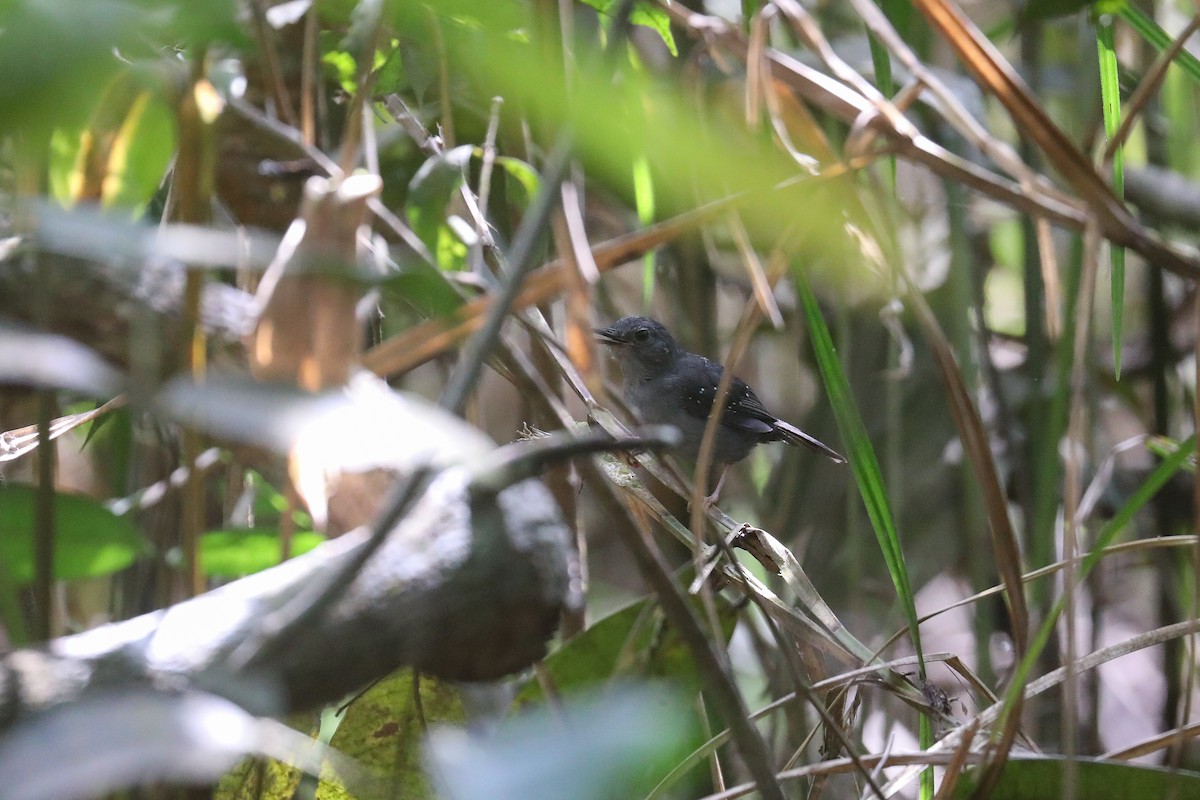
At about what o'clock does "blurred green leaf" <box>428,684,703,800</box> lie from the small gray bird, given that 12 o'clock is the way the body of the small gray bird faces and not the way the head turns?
The blurred green leaf is roughly at 9 o'clock from the small gray bird.

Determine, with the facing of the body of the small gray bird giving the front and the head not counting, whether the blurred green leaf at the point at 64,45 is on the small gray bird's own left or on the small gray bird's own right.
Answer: on the small gray bird's own left

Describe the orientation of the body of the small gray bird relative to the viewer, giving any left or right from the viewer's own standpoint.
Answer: facing to the left of the viewer

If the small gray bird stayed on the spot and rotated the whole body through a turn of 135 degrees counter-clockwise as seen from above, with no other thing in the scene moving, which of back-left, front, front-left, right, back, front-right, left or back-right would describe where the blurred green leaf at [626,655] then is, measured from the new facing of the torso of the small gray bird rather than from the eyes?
front-right

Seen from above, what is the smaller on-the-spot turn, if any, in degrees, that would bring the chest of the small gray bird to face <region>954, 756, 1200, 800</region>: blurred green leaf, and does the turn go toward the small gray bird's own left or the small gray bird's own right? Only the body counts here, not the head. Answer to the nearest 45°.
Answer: approximately 90° to the small gray bird's own left
